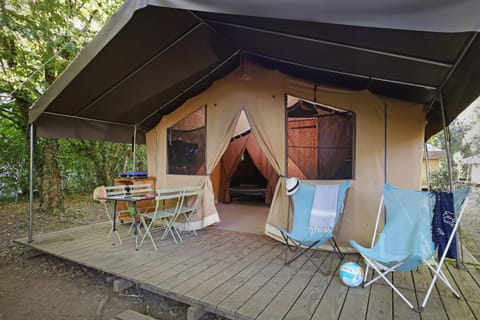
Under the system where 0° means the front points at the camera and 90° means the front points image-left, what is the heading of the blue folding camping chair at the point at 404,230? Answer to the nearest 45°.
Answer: approximately 45°

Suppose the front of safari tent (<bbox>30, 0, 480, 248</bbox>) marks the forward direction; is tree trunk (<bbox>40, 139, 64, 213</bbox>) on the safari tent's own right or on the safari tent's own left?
on the safari tent's own right

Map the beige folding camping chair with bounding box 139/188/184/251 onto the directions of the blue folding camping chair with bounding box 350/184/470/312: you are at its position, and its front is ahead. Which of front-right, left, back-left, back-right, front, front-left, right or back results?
front-right

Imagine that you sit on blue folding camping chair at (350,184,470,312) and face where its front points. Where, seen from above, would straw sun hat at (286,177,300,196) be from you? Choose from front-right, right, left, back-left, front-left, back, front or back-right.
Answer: front-right

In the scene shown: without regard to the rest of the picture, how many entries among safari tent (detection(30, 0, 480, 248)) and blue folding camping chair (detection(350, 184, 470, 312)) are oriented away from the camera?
0

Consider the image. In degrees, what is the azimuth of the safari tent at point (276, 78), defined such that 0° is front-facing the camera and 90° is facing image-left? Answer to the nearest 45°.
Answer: approximately 45°

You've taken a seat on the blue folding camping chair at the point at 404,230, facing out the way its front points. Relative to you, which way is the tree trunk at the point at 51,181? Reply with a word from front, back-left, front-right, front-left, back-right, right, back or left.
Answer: front-right
